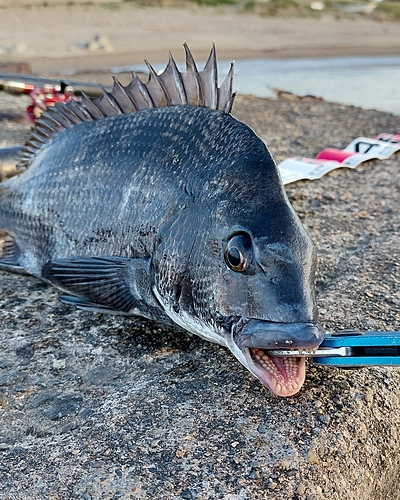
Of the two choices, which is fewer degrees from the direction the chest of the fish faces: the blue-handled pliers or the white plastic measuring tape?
the blue-handled pliers

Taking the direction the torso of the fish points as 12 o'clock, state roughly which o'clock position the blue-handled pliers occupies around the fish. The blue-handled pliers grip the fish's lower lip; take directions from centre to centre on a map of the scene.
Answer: The blue-handled pliers is roughly at 12 o'clock from the fish.

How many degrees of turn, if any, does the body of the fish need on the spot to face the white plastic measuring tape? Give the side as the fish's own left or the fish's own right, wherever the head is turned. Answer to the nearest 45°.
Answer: approximately 90° to the fish's own left

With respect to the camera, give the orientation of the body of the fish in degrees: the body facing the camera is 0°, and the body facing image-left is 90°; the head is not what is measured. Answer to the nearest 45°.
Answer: approximately 315°
